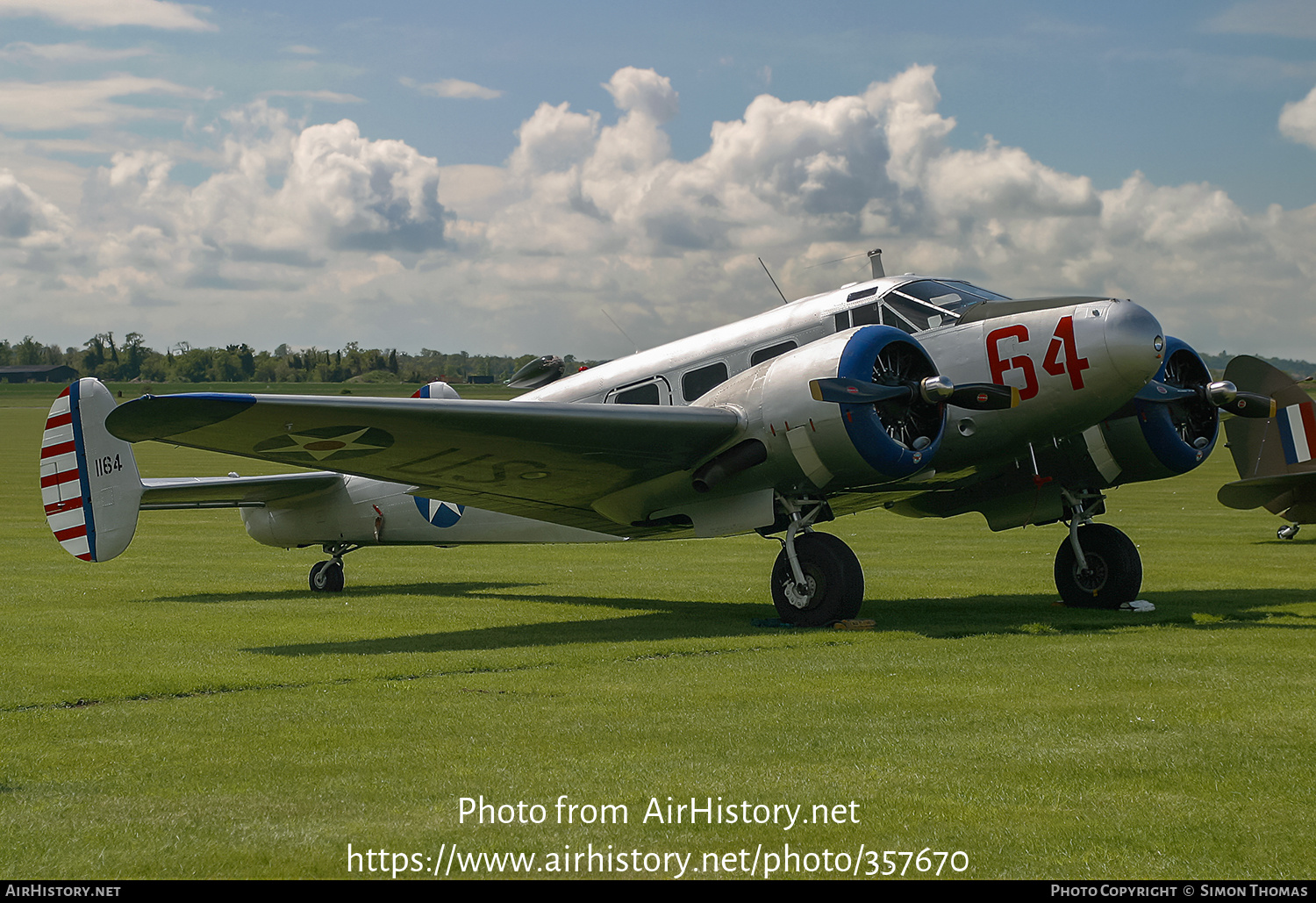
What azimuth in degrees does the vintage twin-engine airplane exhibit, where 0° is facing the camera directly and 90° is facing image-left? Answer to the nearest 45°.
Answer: approximately 315°
